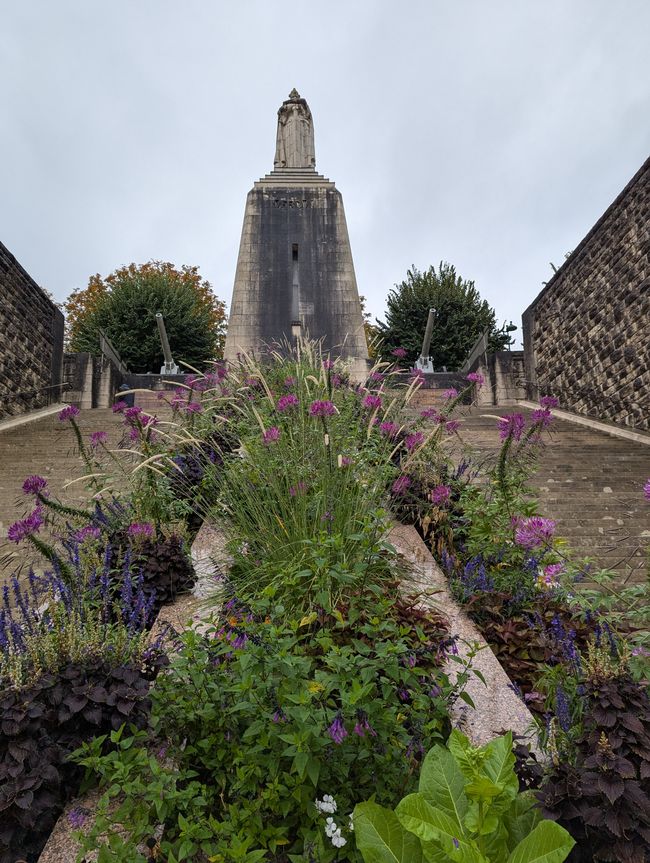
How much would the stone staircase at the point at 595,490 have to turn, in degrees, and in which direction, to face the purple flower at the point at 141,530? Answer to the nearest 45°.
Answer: approximately 45° to its right

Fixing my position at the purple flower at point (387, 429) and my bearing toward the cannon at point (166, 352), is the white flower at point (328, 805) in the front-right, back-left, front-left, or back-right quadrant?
back-left

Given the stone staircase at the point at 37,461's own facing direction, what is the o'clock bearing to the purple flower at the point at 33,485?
The purple flower is roughly at 12 o'clock from the stone staircase.

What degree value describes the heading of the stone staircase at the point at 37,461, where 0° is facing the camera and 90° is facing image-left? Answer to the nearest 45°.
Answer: approximately 0°

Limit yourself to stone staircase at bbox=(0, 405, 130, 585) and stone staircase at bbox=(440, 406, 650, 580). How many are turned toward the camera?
2

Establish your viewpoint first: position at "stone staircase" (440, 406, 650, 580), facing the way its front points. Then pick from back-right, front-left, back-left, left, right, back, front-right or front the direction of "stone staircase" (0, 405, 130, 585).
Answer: right

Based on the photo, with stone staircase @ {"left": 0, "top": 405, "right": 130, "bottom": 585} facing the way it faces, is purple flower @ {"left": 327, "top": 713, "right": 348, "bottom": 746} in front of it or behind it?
in front

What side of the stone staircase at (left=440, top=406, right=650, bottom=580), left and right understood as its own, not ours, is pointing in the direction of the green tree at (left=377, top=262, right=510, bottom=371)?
back

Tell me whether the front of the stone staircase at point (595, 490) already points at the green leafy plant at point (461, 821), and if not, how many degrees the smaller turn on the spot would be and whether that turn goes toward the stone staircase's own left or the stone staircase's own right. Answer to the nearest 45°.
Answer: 0° — it already faces it

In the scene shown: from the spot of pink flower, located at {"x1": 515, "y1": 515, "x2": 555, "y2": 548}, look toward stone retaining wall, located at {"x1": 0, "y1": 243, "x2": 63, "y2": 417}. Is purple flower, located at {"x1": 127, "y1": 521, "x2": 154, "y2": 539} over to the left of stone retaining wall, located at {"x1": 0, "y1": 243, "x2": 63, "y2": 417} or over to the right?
left

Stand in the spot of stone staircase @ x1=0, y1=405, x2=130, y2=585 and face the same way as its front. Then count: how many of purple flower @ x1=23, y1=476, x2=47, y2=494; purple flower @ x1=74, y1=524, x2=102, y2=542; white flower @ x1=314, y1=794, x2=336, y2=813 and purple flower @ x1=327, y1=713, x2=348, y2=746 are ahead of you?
4

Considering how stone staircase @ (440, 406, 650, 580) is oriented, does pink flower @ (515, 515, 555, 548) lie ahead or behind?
ahead
